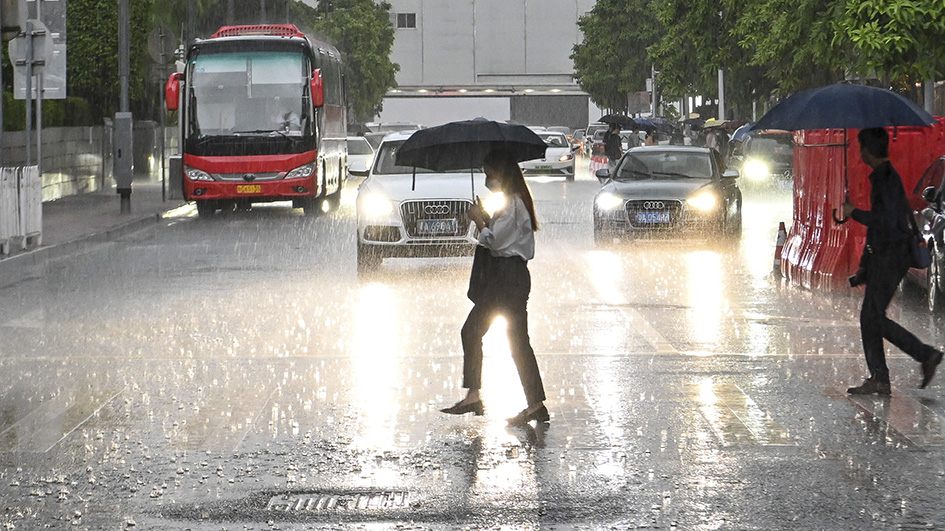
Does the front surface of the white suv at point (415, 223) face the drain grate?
yes

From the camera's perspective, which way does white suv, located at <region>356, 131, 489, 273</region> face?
toward the camera

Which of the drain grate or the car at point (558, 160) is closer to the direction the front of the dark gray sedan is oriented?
the drain grate

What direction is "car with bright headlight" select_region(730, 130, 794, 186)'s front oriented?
toward the camera

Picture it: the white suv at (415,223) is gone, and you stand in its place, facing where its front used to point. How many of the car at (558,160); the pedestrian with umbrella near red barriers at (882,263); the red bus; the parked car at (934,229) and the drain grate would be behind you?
2

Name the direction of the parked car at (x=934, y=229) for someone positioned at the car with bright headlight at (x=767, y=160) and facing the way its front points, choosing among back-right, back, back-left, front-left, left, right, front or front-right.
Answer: front

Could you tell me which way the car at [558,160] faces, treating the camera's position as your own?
facing the viewer

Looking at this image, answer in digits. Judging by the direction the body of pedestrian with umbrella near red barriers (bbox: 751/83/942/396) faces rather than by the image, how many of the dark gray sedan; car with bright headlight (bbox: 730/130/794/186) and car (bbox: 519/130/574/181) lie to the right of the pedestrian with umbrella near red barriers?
3

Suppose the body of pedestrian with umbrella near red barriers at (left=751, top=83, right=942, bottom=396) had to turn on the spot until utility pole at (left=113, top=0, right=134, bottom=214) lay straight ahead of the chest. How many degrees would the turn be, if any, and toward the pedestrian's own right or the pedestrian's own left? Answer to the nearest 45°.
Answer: approximately 45° to the pedestrian's own right

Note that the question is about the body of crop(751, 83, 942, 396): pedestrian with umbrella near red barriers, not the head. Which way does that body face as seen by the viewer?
to the viewer's left

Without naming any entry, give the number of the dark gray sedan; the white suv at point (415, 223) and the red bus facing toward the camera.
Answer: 3
